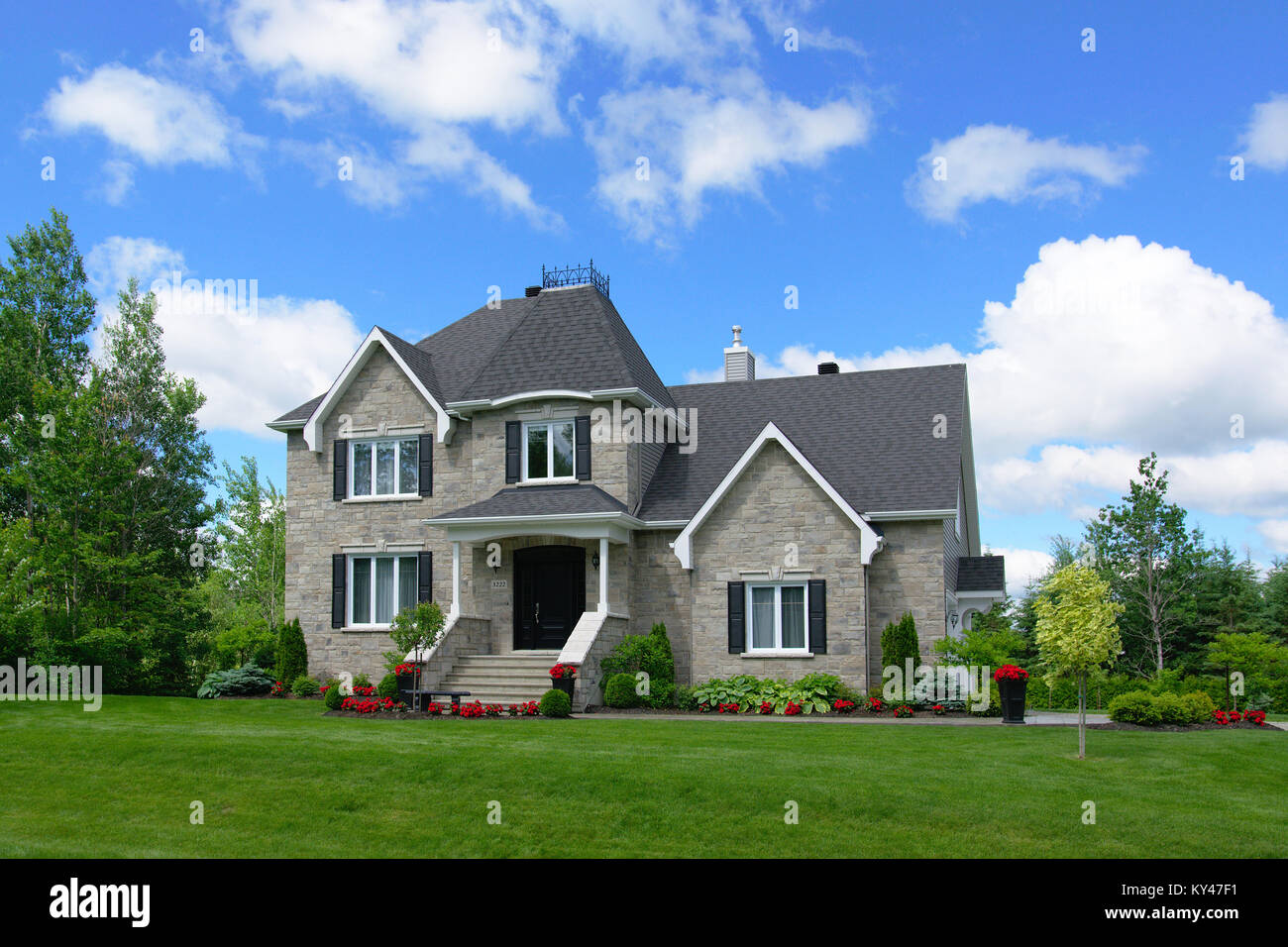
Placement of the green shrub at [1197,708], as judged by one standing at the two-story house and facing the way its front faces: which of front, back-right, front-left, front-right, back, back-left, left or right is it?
front-left

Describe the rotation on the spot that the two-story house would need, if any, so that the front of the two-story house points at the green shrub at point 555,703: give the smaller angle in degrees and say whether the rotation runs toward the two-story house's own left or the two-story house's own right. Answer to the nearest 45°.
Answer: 0° — it already faces it

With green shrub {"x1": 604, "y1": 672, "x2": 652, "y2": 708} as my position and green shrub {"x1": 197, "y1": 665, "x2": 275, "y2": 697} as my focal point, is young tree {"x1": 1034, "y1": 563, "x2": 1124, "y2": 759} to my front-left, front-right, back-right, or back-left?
back-left

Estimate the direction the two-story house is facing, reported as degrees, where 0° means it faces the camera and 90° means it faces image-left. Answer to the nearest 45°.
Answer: approximately 0°

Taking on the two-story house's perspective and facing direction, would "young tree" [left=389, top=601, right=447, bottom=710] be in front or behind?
in front

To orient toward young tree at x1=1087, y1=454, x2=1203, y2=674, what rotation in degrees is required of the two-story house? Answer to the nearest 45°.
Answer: approximately 135° to its left

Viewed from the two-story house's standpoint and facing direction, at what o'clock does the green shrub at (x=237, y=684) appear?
The green shrub is roughly at 3 o'clock from the two-story house.
